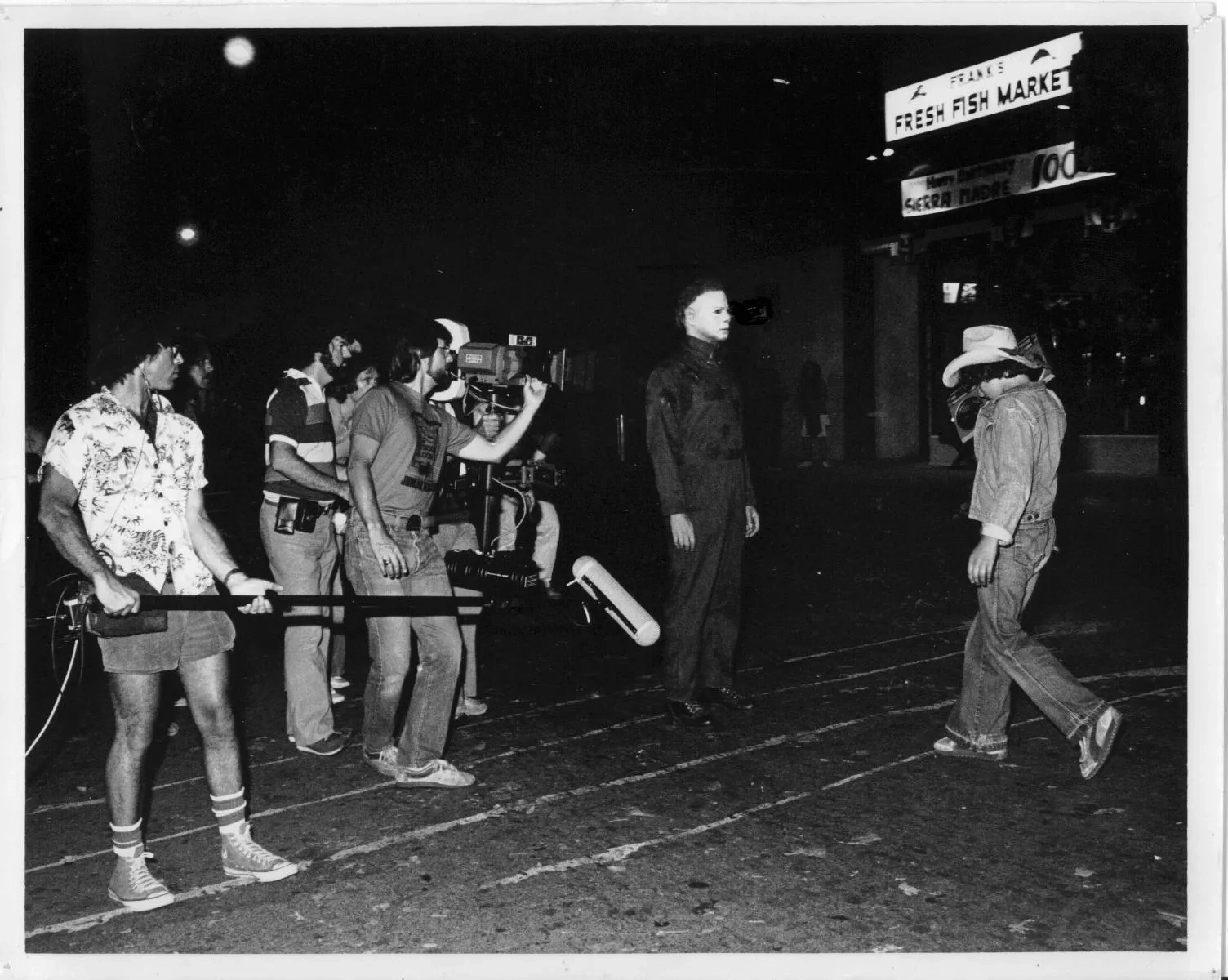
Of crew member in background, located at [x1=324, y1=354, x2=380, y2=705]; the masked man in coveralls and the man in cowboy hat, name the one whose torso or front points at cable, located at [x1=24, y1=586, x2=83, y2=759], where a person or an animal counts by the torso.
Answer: the man in cowboy hat

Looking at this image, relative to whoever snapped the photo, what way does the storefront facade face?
facing the viewer and to the left of the viewer

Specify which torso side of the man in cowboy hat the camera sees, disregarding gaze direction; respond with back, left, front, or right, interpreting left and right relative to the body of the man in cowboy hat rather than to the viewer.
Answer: left

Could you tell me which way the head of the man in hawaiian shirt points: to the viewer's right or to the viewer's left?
to the viewer's right

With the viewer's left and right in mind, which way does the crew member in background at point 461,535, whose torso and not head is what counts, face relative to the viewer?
facing to the right of the viewer

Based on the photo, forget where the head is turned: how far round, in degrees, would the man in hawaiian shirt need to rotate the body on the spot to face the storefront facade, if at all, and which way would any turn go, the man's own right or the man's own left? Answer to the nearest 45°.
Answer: approximately 90° to the man's own left

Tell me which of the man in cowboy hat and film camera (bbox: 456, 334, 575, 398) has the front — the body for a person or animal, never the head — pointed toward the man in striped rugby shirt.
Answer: the man in cowboy hat

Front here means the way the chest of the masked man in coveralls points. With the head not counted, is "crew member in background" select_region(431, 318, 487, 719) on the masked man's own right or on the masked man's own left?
on the masked man's own right

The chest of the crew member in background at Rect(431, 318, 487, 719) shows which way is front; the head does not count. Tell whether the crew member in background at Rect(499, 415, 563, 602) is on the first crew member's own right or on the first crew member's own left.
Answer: on the first crew member's own left

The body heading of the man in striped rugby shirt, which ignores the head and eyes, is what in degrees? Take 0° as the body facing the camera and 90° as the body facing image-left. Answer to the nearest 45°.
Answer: approximately 270°

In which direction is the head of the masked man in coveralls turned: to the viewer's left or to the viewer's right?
to the viewer's right

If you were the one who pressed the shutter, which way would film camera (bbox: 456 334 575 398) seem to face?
facing to the right of the viewer

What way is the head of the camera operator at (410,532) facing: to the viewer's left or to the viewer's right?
to the viewer's right
